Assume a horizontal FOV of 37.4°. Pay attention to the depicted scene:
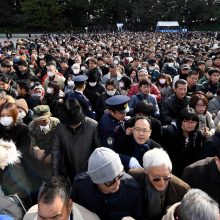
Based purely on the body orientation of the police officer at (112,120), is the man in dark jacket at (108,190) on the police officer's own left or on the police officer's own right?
on the police officer's own right

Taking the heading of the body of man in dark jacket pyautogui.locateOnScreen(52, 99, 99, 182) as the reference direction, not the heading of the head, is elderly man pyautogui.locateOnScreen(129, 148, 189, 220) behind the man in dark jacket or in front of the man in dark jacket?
in front

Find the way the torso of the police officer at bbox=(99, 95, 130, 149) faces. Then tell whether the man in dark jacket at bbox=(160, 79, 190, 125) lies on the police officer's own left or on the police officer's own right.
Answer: on the police officer's own left

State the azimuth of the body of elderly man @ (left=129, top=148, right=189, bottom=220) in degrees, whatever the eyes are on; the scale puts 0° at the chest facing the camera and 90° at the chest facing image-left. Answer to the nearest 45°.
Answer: approximately 0°

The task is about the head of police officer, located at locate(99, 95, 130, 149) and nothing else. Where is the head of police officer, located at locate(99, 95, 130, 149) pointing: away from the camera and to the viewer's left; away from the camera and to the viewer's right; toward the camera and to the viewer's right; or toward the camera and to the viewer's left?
toward the camera and to the viewer's right

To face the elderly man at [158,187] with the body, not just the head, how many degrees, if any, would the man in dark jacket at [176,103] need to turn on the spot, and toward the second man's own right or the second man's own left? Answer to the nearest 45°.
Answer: approximately 45° to the second man's own right

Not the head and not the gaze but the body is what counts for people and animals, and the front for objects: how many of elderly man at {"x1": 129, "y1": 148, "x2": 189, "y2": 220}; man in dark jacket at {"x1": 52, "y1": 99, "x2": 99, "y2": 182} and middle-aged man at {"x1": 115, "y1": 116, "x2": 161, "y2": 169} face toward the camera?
3

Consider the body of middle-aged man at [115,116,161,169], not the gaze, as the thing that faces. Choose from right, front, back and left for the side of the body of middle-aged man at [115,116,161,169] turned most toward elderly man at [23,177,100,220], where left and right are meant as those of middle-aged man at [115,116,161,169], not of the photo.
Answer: front

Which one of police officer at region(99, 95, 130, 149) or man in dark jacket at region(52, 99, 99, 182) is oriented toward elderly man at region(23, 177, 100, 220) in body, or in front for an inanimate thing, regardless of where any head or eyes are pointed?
the man in dark jacket

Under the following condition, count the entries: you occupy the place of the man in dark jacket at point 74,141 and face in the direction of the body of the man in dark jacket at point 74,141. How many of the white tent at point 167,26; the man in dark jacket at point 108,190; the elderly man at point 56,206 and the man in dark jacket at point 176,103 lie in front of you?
2

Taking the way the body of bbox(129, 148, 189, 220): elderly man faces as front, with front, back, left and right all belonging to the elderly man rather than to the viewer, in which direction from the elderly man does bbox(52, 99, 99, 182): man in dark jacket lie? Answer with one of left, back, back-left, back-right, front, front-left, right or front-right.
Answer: back-right

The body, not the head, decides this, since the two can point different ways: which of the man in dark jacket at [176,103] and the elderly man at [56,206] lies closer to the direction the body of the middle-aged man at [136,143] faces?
the elderly man
